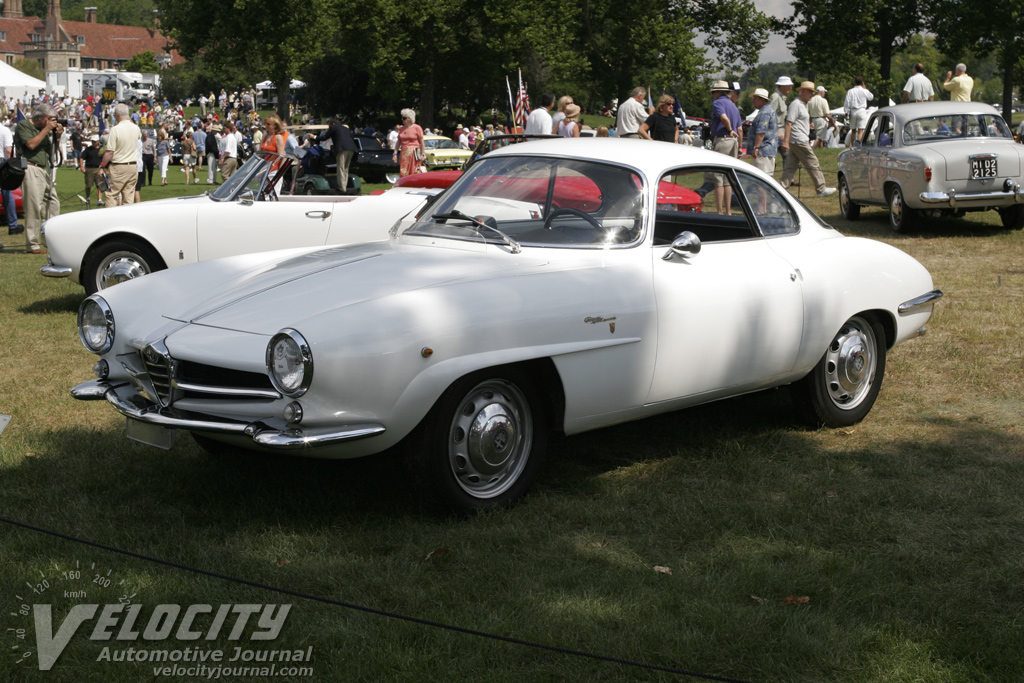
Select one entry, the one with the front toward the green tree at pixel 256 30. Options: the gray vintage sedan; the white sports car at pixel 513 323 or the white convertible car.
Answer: the gray vintage sedan

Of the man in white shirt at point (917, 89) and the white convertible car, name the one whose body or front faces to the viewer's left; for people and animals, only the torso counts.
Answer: the white convertible car

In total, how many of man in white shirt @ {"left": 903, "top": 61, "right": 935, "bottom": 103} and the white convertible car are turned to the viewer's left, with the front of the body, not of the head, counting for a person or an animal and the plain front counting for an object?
1

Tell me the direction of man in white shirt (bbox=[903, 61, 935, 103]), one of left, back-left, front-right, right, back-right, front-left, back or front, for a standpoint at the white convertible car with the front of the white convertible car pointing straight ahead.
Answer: back-right

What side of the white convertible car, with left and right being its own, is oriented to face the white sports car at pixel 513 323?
left

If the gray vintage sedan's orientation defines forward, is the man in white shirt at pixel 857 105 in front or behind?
in front

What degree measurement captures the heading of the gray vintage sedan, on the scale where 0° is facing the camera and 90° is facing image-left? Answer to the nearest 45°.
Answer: approximately 135°

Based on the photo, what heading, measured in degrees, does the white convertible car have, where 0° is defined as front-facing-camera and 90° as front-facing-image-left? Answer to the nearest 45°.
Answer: approximately 90°

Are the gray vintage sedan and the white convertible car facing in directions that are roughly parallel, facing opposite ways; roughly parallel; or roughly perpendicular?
roughly perpendicular
